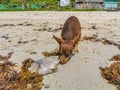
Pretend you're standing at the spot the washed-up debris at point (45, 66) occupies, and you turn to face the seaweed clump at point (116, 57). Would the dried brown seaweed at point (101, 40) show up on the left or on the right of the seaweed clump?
left

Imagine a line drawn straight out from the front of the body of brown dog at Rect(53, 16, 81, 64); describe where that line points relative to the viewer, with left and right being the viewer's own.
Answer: facing the viewer

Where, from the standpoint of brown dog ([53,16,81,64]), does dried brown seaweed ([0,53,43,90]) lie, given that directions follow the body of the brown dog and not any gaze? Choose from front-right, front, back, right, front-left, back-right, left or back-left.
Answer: front-right

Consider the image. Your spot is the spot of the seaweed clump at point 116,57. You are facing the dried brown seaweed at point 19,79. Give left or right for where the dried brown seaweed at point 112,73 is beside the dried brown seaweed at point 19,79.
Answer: left

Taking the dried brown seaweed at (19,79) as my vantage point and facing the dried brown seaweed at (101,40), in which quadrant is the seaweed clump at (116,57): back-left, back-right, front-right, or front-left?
front-right

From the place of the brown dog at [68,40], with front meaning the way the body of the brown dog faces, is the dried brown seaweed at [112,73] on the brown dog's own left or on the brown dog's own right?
on the brown dog's own left

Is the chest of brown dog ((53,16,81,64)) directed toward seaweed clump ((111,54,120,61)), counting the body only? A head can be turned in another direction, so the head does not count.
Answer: no

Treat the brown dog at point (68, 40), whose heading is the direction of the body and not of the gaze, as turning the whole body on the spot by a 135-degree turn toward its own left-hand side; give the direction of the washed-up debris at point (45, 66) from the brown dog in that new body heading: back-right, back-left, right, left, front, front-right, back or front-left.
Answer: back

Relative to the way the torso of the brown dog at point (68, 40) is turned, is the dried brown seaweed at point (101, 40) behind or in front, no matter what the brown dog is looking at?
behind
